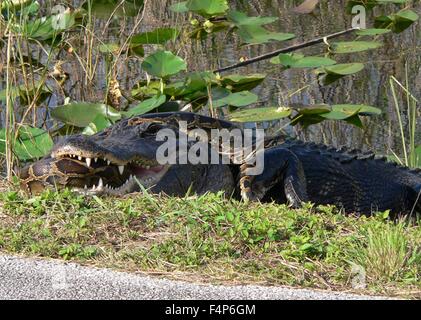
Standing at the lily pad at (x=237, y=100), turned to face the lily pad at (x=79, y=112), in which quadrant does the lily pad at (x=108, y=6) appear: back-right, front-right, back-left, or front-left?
front-right

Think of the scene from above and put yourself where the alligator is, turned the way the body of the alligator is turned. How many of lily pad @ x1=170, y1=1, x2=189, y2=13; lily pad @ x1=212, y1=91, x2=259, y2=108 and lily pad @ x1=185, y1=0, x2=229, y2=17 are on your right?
3

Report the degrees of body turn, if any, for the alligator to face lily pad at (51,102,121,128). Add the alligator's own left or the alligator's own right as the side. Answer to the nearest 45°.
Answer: approximately 45° to the alligator's own right

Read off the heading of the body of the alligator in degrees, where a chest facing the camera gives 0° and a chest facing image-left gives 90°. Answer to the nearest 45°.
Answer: approximately 90°

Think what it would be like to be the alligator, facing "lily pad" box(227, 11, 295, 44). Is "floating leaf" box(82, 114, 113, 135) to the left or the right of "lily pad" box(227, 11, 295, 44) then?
left

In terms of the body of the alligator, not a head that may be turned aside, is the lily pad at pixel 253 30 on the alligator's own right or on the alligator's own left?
on the alligator's own right

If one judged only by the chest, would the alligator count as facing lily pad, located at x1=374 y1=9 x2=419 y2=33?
no

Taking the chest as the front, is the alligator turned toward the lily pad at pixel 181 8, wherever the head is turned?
no

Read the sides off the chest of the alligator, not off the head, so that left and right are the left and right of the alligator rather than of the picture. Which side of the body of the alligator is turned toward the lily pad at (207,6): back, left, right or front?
right

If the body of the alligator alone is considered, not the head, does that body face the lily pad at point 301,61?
no

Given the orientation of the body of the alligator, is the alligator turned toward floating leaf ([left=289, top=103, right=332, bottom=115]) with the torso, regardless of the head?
no

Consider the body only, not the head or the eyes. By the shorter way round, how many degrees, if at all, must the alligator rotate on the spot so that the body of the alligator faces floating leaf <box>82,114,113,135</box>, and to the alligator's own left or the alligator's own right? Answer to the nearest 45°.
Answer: approximately 45° to the alligator's own right

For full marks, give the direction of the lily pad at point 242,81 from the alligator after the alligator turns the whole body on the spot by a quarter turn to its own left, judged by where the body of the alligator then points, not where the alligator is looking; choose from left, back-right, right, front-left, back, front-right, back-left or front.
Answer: back

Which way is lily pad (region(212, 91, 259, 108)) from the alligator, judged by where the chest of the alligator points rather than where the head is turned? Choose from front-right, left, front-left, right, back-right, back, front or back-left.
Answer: right
